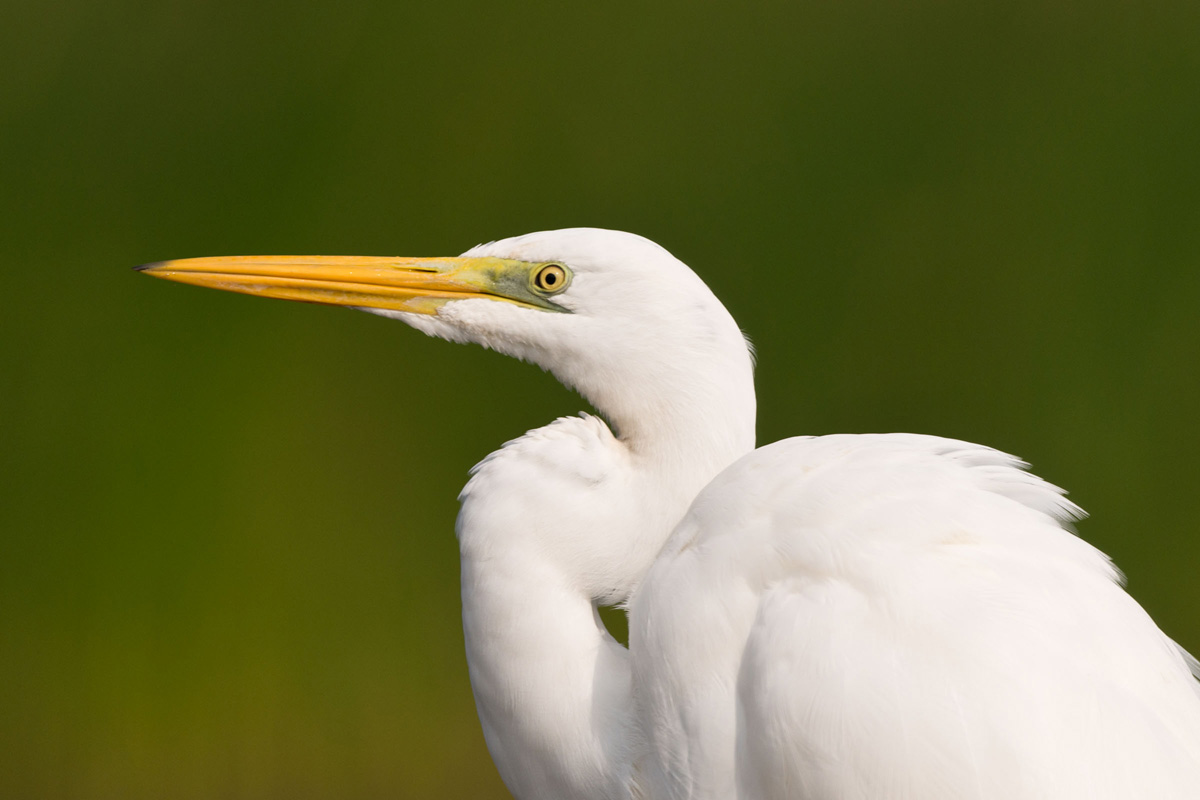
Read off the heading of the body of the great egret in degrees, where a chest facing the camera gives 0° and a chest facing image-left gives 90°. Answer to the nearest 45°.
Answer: approximately 90°
